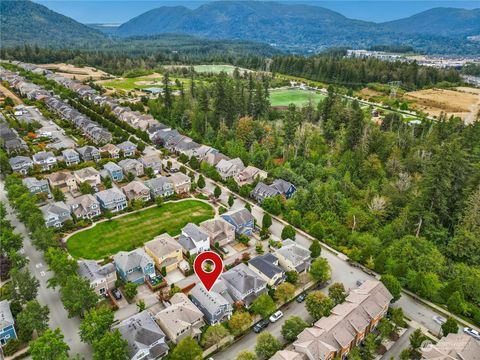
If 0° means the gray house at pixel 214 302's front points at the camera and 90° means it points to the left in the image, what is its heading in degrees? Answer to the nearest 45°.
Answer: approximately 315°

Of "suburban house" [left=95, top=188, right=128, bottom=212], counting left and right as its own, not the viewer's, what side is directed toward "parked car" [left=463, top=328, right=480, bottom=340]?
front

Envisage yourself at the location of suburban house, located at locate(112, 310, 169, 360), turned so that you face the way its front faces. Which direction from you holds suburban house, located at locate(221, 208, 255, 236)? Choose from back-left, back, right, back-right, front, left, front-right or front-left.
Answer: left

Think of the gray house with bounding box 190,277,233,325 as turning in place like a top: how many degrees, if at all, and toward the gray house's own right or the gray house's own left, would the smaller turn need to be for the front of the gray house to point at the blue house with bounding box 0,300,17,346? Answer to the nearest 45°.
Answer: approximately 135° to the gray house's own right

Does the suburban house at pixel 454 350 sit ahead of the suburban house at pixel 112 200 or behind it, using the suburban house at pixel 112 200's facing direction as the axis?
ahead

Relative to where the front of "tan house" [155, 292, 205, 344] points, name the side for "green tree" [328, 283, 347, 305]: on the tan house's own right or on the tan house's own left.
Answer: on the tan house's own left

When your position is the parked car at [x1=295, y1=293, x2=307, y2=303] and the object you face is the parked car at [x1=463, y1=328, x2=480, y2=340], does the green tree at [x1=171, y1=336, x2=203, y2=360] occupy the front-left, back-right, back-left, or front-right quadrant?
back-right

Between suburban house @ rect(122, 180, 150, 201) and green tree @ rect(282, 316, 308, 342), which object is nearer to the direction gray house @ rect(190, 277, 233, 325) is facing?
the green tree

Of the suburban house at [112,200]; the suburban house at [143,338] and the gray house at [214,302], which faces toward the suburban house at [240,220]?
the suburban house at [112,200]
